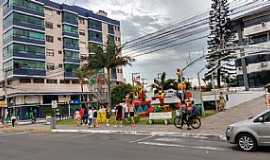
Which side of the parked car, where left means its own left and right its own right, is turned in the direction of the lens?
left

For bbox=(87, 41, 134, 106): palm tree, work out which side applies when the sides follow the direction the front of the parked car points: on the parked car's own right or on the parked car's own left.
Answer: on the parked car's own right

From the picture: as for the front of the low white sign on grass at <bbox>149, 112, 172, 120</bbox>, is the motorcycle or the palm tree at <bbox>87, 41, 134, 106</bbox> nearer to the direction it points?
the motorcycle

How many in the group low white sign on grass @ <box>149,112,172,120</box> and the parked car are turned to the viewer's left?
1

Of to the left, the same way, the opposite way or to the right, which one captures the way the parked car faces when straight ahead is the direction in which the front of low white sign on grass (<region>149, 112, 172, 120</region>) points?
to the right

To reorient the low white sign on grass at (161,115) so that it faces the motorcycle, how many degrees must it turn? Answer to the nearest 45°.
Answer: approximately 45° to its left

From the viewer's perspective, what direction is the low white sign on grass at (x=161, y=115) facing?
toward the camera

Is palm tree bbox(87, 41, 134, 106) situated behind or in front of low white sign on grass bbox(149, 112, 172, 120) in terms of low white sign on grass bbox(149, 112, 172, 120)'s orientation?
behind
